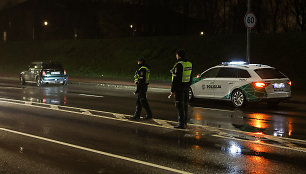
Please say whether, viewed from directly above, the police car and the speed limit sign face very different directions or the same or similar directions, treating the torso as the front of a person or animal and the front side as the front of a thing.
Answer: very different directions

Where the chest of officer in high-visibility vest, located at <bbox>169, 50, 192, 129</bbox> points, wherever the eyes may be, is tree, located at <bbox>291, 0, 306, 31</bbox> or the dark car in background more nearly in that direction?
the dark car in background

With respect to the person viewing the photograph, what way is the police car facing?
facing away from the viewer and to the left of the viewer

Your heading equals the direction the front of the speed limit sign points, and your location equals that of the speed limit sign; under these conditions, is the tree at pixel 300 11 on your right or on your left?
on your left

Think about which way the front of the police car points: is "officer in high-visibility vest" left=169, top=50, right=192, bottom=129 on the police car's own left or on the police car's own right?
on the police car's own left

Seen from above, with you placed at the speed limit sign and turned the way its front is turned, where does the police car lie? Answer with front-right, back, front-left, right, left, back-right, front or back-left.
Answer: front-right

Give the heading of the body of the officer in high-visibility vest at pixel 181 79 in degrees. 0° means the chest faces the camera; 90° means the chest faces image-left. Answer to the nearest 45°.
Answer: approximately 135°
